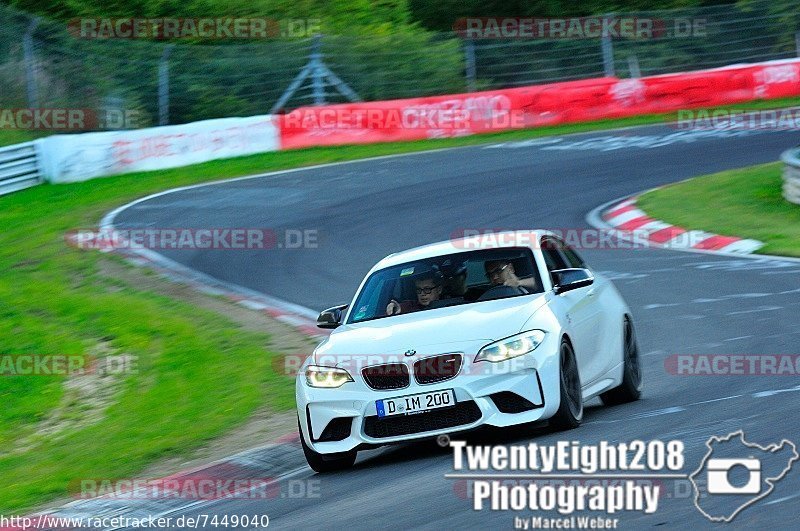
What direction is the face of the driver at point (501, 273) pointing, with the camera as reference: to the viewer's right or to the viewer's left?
to the viewer's left

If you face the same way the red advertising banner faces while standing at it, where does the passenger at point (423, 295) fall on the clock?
The passenger is roughly at 12 o'clock from the red advertising banner.

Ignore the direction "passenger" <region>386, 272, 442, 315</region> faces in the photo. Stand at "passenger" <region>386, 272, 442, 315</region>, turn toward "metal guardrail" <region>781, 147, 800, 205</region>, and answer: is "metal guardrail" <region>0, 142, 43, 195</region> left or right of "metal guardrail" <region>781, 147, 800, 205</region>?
left

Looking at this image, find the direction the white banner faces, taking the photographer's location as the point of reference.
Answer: facing the viewer

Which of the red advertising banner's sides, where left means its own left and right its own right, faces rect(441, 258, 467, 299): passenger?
front

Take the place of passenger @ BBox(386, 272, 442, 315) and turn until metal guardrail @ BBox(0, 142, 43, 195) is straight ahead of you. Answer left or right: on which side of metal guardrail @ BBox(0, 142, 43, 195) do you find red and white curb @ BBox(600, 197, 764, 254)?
right

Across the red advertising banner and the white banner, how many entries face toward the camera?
2

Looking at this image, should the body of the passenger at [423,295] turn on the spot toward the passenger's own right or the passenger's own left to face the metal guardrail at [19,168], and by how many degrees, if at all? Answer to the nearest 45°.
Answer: approximately 90° to the passenger's own right

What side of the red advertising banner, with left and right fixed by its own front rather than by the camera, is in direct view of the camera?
front

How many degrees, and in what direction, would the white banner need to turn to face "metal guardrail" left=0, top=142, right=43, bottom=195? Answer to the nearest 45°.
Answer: approximately 45° to its right

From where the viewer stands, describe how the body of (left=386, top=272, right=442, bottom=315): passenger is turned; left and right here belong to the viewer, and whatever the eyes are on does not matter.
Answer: facing the viewer and to the left of the viewer

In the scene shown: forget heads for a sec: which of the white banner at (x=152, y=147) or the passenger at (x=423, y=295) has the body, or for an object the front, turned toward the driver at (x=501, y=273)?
the white banner
